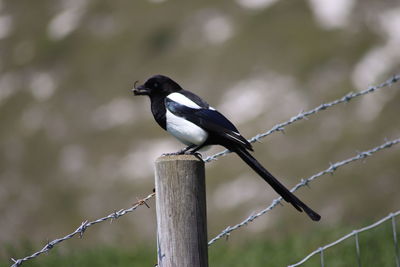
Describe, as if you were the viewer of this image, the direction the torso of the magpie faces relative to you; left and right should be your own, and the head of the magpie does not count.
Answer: facing to the left of the viewer
